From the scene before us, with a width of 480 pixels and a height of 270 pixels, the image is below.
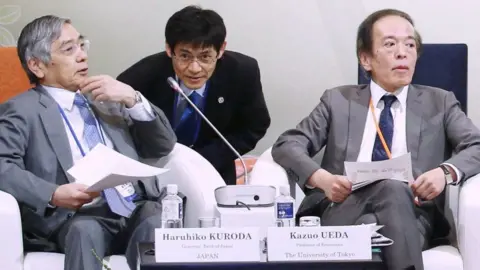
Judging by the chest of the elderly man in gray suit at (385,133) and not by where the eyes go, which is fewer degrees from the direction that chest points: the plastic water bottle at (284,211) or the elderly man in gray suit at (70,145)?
the plastic water bottle

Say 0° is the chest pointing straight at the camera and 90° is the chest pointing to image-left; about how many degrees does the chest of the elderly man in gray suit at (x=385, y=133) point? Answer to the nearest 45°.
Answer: approximately 0°

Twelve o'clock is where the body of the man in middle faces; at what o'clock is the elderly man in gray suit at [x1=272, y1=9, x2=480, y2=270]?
The elderly man in gray suit is roughly at 10 o'clock from the man in middle.

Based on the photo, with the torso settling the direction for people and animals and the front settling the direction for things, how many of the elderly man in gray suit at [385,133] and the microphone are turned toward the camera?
1

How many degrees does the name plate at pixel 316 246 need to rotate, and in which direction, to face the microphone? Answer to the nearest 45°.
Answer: approximately 135° to its right

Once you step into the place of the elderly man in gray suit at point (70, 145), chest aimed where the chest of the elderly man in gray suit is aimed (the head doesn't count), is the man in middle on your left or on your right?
on your left

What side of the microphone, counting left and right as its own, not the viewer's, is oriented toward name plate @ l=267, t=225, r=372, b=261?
back
